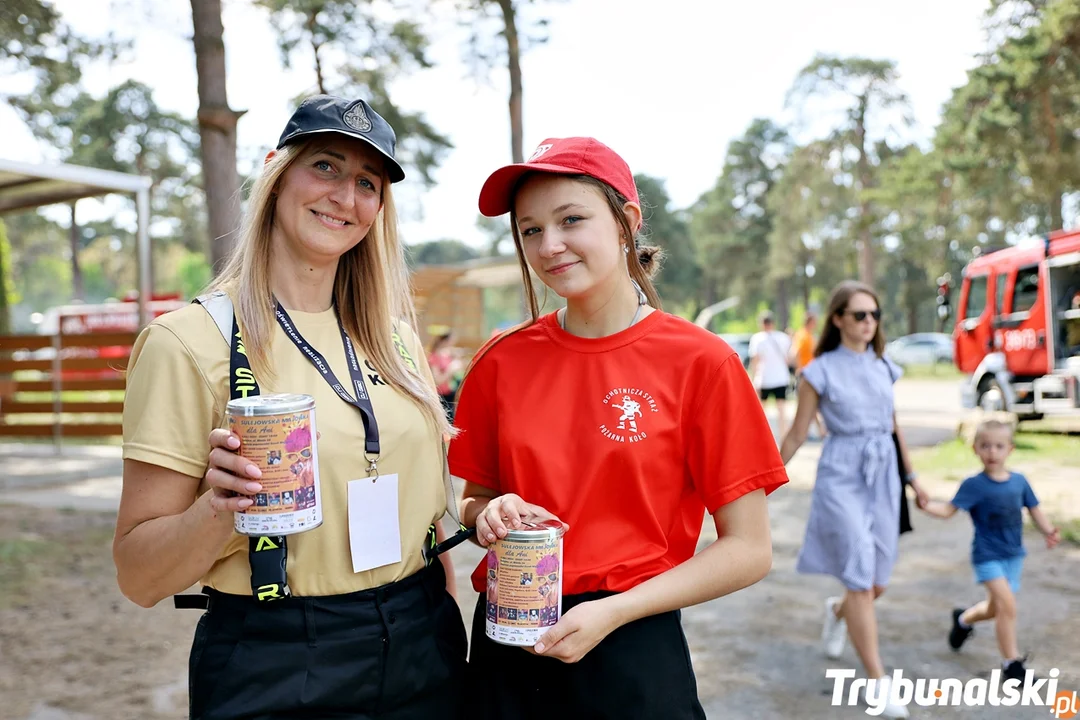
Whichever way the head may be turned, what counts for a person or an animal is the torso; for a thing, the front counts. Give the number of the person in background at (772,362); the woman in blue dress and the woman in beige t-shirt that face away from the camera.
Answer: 1

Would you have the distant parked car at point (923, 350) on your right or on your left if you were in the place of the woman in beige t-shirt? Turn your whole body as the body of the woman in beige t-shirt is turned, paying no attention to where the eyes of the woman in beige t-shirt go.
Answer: on your left

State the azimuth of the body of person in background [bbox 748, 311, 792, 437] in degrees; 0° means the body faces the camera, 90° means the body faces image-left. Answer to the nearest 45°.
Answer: approximately 180°

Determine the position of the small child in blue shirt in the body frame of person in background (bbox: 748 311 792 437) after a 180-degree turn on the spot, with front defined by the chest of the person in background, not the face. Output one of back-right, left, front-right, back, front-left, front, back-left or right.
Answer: front

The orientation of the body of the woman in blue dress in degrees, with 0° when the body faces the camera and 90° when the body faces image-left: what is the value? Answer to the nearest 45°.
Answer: approximately 315°

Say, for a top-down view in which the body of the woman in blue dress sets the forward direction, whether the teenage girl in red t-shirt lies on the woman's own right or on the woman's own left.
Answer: on the woman's own right
